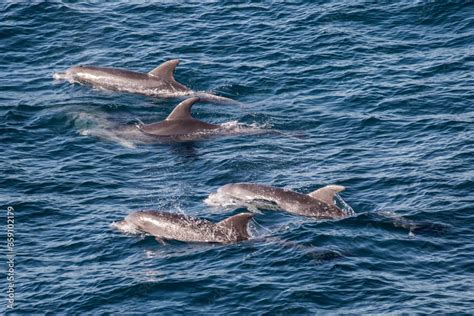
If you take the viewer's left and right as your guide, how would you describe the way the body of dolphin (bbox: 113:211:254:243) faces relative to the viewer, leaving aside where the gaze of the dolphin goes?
facing to the left of the viewer

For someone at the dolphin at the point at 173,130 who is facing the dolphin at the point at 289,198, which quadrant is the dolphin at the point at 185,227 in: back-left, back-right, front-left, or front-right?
front-right

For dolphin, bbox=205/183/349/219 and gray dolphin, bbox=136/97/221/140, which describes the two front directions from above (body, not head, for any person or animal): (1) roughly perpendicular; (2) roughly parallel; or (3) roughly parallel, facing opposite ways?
roughly parallel

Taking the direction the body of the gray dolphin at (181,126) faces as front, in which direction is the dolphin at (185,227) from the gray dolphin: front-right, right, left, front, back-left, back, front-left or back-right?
left

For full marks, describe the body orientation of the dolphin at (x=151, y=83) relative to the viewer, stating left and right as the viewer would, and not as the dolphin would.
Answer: facing to the left of the viewer

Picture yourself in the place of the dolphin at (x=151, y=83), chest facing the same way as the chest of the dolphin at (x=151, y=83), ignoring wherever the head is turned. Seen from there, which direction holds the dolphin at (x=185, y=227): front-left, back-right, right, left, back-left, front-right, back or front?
left

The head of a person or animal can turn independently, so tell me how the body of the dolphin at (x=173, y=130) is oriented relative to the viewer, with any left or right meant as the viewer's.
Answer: facing to the left of the viewer

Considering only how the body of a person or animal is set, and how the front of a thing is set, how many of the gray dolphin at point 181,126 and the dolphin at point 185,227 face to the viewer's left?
2

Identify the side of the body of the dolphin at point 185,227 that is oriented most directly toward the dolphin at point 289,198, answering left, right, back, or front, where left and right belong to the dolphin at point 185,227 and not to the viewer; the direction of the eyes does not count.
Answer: back

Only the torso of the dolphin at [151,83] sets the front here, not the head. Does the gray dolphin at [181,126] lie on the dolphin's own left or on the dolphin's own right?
on the dolphin's own left

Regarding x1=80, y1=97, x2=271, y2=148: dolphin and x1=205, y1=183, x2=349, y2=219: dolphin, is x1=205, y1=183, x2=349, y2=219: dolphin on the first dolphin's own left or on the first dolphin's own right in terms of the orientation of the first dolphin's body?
on the first dolphin's own left

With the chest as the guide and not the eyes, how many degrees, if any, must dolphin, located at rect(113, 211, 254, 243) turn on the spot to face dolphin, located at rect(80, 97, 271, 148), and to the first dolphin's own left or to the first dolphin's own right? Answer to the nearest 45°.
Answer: approximately 90° to the first dolphin's own right

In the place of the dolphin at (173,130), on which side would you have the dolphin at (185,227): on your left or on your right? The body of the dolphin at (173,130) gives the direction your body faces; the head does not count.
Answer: on your left
